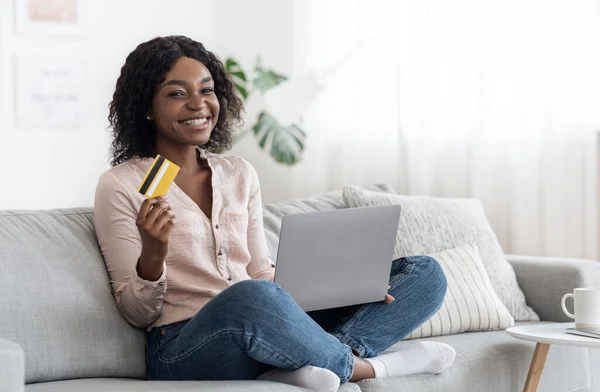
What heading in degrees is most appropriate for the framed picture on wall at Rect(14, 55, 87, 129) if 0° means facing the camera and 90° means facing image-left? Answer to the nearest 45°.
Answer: approximately 0°

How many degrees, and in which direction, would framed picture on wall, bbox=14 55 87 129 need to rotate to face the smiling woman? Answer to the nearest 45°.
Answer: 0° — it already faces them

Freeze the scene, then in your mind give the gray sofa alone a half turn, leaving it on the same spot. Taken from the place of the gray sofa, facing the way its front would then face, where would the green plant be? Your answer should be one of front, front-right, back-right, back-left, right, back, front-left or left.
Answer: front

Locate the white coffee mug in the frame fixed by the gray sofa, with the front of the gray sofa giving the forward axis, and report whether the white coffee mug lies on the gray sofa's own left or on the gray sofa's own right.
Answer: on the gray sofa's own left

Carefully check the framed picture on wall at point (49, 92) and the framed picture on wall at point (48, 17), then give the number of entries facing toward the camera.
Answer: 2
